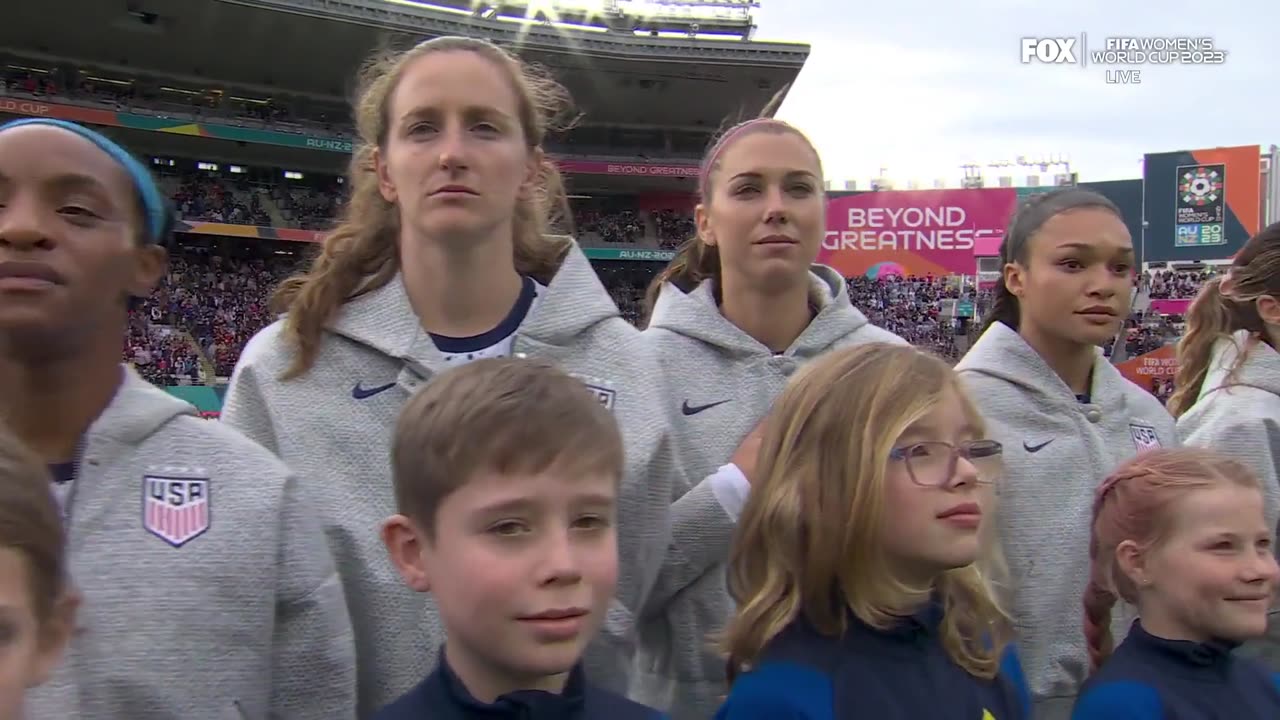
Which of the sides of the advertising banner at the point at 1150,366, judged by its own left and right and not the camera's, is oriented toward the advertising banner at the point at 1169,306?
back

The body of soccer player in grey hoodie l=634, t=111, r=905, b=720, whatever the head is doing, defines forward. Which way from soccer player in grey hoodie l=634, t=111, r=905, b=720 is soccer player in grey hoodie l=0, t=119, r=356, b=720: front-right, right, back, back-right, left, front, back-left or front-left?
front-right

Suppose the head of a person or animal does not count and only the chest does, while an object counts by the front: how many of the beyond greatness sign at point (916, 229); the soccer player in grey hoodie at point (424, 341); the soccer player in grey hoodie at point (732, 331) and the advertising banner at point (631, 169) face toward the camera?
4

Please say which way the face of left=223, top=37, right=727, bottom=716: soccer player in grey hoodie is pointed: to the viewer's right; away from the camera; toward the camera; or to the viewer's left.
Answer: toward the camera

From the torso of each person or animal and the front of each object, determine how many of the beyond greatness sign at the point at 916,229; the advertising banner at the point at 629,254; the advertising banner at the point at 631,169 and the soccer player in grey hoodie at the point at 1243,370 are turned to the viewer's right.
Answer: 1

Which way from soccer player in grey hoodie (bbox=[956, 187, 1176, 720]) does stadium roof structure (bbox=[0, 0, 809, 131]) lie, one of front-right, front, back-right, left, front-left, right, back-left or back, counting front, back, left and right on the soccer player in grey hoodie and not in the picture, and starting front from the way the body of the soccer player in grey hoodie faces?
back

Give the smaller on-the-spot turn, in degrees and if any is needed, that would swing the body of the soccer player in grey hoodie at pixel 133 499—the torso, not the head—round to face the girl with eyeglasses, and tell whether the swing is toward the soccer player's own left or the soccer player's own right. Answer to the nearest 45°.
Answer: approximately 90° to the soccer player's own left

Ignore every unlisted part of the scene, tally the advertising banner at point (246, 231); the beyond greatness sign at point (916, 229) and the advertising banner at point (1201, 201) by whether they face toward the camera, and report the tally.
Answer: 3

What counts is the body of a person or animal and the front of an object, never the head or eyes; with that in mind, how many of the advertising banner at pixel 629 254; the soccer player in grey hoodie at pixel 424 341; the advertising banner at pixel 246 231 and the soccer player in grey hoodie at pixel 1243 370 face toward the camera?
3

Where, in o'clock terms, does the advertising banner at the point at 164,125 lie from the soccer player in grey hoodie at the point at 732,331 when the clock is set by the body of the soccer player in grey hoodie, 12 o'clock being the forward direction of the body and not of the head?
The advertising banner is roughly at 5 o'clock from the soccer player in grey hoodie.

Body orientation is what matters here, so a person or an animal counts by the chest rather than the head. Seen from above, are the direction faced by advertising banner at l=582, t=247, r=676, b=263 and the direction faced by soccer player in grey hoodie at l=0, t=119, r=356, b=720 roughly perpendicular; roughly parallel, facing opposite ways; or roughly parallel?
roughly parallel

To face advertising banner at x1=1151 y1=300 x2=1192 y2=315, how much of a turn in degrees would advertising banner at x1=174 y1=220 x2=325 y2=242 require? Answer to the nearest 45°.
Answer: approximately 90° to its left

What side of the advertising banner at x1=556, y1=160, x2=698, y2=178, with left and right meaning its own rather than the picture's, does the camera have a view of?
front

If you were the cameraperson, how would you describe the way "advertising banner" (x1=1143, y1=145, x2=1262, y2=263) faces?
facing the viewer

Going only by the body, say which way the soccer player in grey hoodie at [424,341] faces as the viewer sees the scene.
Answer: toward the camera
